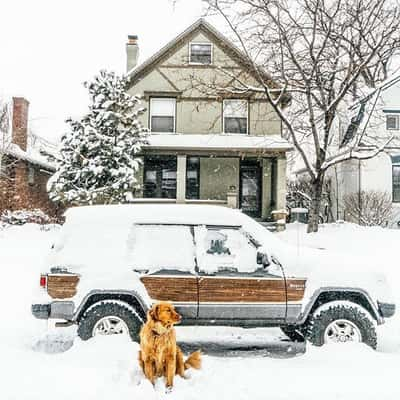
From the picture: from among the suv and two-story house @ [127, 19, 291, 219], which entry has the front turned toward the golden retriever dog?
the two-story house

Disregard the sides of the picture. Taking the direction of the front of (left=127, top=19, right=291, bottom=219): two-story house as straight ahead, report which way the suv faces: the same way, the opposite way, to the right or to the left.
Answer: to the left

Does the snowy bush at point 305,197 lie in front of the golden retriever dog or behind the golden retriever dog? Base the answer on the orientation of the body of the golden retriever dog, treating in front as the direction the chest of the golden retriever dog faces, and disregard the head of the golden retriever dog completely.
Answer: behind

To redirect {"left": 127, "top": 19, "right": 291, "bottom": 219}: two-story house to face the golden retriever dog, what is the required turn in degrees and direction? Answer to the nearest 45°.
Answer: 0° — it already faces it

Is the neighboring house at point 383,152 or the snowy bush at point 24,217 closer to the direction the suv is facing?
the neighboring house

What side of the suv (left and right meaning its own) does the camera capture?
right

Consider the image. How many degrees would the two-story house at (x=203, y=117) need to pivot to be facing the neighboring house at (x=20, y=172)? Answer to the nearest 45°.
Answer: approximately 90° to its right

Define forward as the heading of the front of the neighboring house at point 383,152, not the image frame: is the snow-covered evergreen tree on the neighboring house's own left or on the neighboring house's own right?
on the neighboring house's own right

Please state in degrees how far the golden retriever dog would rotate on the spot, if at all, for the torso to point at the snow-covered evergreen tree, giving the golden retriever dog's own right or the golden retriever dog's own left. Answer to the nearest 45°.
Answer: approximately 180°

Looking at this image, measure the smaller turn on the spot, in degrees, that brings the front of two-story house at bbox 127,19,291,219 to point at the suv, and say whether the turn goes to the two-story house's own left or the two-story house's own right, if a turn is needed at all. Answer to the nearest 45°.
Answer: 0° — it already faces it
